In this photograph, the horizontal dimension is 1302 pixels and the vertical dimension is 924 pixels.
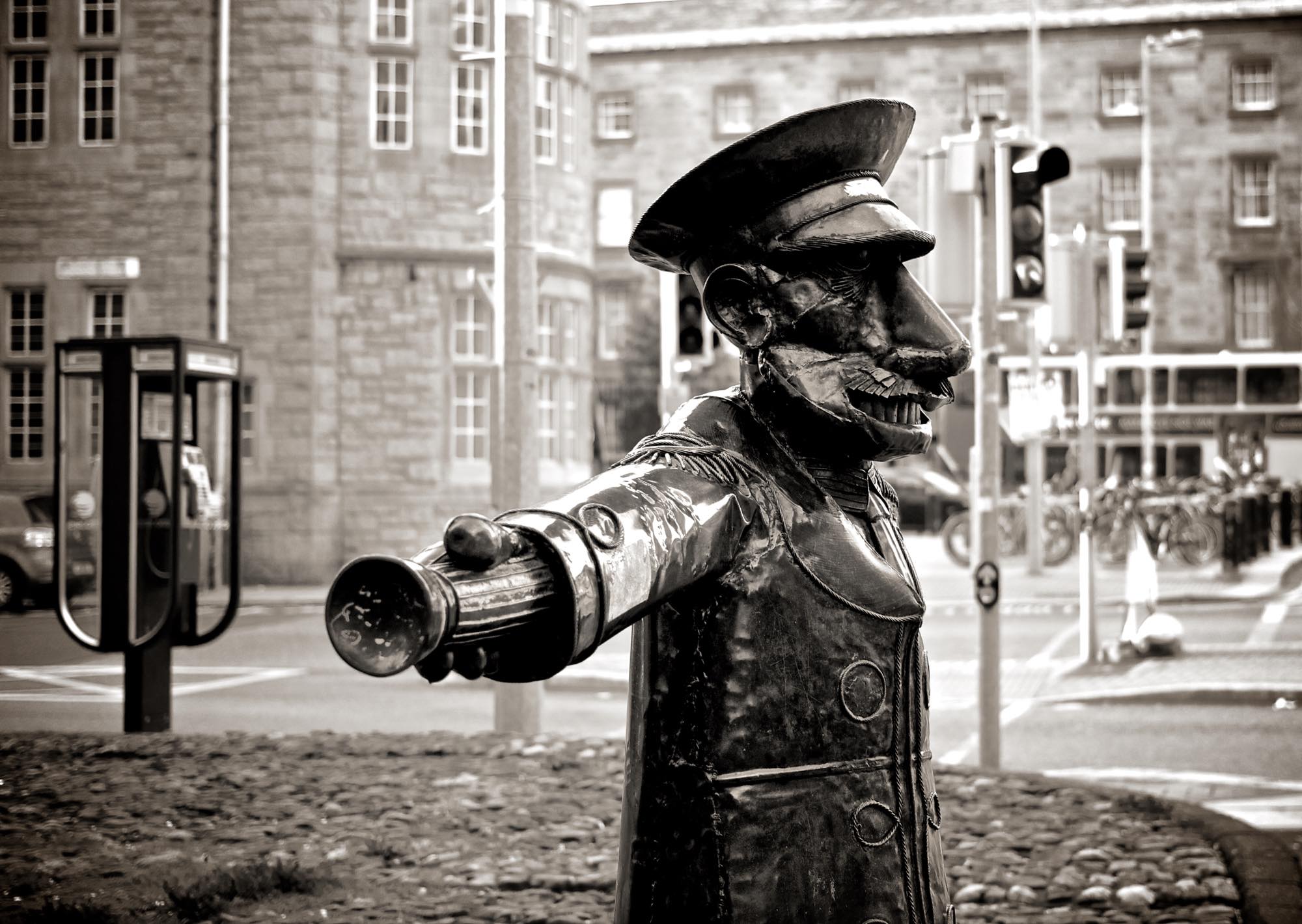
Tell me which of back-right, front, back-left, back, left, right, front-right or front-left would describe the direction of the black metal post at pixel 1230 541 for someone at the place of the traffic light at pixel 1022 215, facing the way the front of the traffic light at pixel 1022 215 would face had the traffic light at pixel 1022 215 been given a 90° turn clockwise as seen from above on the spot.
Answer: back-right

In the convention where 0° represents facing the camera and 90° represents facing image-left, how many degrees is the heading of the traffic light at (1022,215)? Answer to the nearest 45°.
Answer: approximately 315°

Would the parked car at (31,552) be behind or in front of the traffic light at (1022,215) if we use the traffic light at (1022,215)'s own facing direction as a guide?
behind

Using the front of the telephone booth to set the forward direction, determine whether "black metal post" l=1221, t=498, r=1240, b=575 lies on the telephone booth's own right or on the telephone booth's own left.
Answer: on the telephone booth's own left

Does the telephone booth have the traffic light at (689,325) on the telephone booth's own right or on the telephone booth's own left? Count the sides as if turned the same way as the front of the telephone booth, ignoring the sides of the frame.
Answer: on the telephone booth's own left

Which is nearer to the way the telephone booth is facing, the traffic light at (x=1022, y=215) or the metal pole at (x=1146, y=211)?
the traffic light

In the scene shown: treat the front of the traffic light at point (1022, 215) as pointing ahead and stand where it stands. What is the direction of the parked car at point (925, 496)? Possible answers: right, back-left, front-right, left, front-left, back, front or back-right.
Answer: back-left

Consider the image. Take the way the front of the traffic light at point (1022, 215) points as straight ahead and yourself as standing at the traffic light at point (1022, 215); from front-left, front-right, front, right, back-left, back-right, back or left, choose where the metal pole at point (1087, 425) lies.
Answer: back-left
